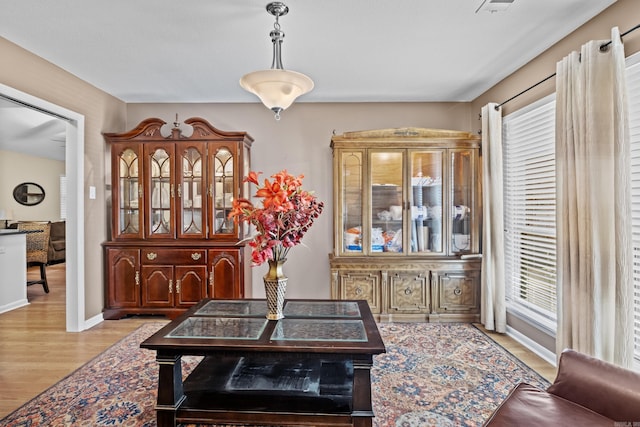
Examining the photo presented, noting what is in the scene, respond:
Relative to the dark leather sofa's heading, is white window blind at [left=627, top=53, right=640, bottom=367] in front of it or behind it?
behind

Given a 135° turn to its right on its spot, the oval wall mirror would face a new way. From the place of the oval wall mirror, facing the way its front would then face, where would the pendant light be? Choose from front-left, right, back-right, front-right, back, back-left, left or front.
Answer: back-left

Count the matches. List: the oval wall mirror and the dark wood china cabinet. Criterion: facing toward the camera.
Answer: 2

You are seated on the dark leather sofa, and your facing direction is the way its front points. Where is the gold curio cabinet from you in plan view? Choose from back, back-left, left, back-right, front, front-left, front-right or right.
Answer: right

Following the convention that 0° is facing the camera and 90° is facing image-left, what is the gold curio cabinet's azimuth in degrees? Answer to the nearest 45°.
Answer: approximately 0°

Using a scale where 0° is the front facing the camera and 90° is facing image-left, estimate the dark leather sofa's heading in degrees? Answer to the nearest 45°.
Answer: approximately 45°

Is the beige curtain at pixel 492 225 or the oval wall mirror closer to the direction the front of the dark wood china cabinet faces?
the beige curtain

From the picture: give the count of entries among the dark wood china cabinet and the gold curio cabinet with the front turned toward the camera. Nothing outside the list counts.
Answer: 2

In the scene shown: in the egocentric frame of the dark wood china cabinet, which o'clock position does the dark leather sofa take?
The dark leather sofa is roughly at 11 o'clock from the dark wood china cabinet.

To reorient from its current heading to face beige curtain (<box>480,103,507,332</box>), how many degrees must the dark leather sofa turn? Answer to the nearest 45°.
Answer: approximately 135° to its right

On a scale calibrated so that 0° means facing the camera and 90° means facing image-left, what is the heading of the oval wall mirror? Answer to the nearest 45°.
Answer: approximately 0°

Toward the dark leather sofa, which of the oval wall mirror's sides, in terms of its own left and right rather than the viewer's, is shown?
front

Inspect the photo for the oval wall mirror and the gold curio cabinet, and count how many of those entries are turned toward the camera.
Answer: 2
